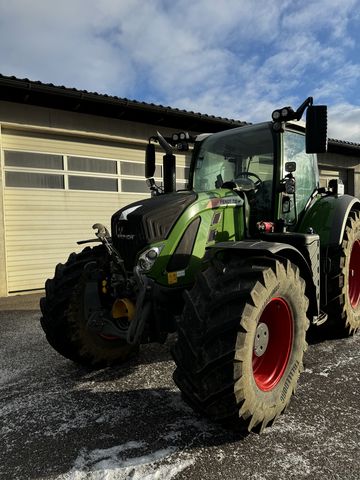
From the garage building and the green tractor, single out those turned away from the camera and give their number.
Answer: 0

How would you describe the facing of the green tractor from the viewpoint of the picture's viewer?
facing the viewer and to the left of the viewer

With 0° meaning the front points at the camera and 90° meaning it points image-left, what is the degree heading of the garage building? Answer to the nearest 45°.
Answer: approximately 315°

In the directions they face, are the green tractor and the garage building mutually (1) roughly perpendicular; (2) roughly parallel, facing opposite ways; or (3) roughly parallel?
roughly perpendicular

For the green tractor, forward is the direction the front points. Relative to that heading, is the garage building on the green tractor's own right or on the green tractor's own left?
on the green tractor's own right

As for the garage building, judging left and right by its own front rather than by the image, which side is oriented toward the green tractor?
front
